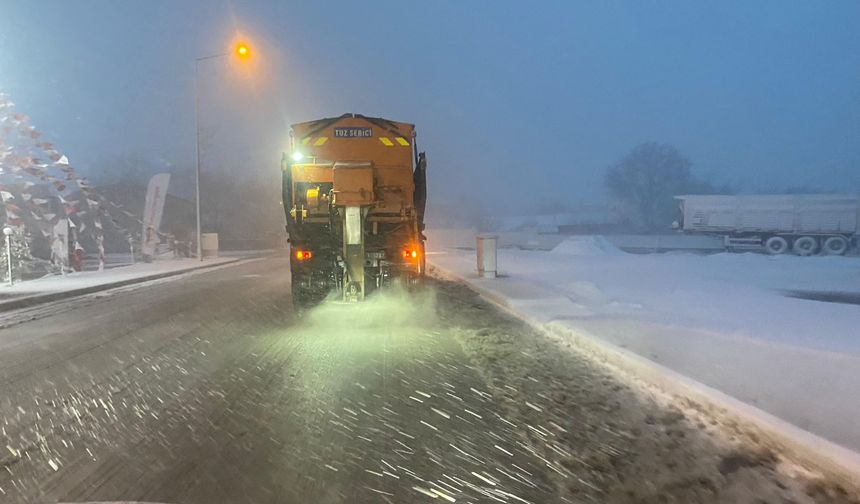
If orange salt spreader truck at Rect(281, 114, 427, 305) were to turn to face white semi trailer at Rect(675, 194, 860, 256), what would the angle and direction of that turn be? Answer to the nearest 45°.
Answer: approximately 45° to its right

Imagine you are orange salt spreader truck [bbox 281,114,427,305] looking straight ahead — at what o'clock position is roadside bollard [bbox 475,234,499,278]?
The roadside bollard is roughly at 1 o'clock from the orange salt spreader truck.

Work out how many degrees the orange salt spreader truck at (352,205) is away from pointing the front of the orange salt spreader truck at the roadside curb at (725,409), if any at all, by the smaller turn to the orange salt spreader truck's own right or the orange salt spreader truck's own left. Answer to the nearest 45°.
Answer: approximately 180°

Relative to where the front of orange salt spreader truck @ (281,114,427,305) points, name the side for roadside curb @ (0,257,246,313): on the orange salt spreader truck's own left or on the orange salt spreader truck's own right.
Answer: on the orange salt spreader truck's own left

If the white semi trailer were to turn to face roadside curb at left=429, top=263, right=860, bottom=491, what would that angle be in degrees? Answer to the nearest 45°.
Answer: approximately 90° to its left

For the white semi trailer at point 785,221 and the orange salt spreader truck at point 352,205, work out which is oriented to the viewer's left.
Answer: the white semi trailer

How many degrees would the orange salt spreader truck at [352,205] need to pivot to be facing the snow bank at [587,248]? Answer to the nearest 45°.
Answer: approximately 45° to its right

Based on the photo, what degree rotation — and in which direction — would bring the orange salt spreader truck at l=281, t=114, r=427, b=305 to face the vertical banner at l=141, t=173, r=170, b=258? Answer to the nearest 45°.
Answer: approximately 45° to its left

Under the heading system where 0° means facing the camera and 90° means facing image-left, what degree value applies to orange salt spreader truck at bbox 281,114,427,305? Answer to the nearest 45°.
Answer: approximately 180°

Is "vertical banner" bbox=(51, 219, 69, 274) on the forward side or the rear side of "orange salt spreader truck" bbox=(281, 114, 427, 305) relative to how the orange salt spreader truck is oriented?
on the forward side

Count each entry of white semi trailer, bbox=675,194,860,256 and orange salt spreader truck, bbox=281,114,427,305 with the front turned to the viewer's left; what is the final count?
1

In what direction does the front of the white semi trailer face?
to the viewer's left

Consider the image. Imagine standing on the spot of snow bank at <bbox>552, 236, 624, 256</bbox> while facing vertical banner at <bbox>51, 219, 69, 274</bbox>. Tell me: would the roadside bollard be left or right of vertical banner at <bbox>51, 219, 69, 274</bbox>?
left
